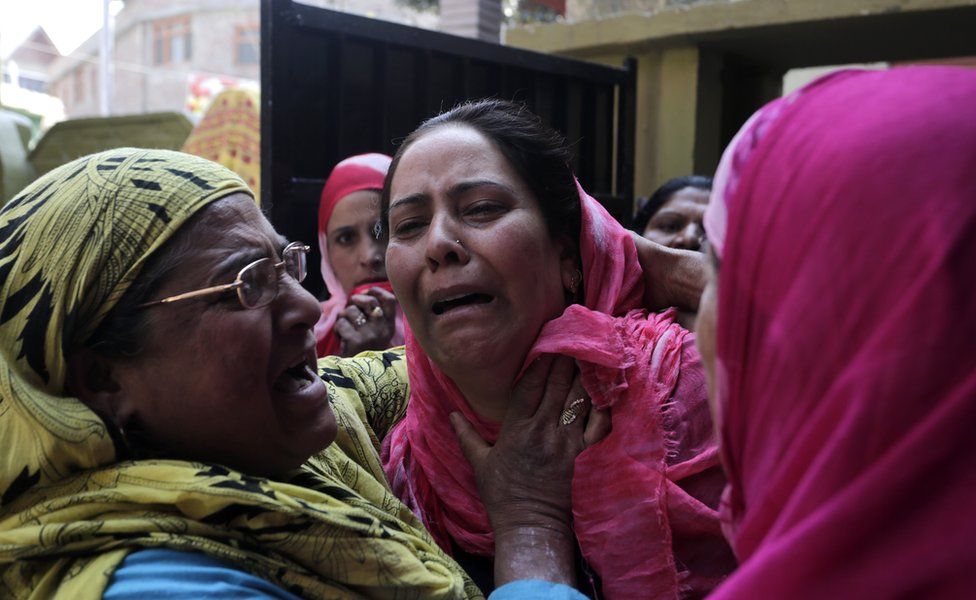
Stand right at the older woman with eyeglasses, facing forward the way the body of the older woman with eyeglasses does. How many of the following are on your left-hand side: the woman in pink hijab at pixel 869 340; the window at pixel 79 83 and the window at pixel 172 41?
2

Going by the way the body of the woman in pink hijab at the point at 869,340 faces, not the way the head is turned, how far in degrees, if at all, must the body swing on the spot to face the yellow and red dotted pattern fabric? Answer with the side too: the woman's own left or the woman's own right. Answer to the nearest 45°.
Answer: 0° — they already face it

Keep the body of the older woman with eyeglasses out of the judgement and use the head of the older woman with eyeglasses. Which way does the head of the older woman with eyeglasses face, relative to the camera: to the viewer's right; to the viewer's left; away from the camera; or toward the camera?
to the viewer's right

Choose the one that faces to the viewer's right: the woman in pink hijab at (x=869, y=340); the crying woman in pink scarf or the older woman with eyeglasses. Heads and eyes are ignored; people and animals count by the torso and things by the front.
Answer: the older woman with eyeglasses

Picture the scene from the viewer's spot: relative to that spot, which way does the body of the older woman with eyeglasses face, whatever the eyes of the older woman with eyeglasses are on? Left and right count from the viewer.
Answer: facing to the right of the viewer

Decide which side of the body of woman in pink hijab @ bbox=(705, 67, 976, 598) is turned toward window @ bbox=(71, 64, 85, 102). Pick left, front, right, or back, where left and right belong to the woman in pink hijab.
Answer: front

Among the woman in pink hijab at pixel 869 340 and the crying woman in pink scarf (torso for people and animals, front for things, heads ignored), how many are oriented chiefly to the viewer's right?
0

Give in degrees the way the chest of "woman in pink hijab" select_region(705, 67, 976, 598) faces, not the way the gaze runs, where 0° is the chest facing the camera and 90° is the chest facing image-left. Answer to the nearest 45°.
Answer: approximately 135°

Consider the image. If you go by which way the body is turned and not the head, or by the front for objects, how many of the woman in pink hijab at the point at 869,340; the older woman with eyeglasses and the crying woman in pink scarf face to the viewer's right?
1

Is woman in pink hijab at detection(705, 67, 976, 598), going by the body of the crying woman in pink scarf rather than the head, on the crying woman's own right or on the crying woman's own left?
on the crying woman's own left

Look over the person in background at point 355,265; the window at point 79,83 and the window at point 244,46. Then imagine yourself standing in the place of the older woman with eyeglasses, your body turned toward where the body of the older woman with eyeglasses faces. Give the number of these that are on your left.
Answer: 3

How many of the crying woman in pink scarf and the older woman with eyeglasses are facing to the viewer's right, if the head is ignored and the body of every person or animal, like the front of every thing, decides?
1

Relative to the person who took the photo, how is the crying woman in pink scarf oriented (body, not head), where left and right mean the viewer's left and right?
facing the viewer and to the left of the viewer
